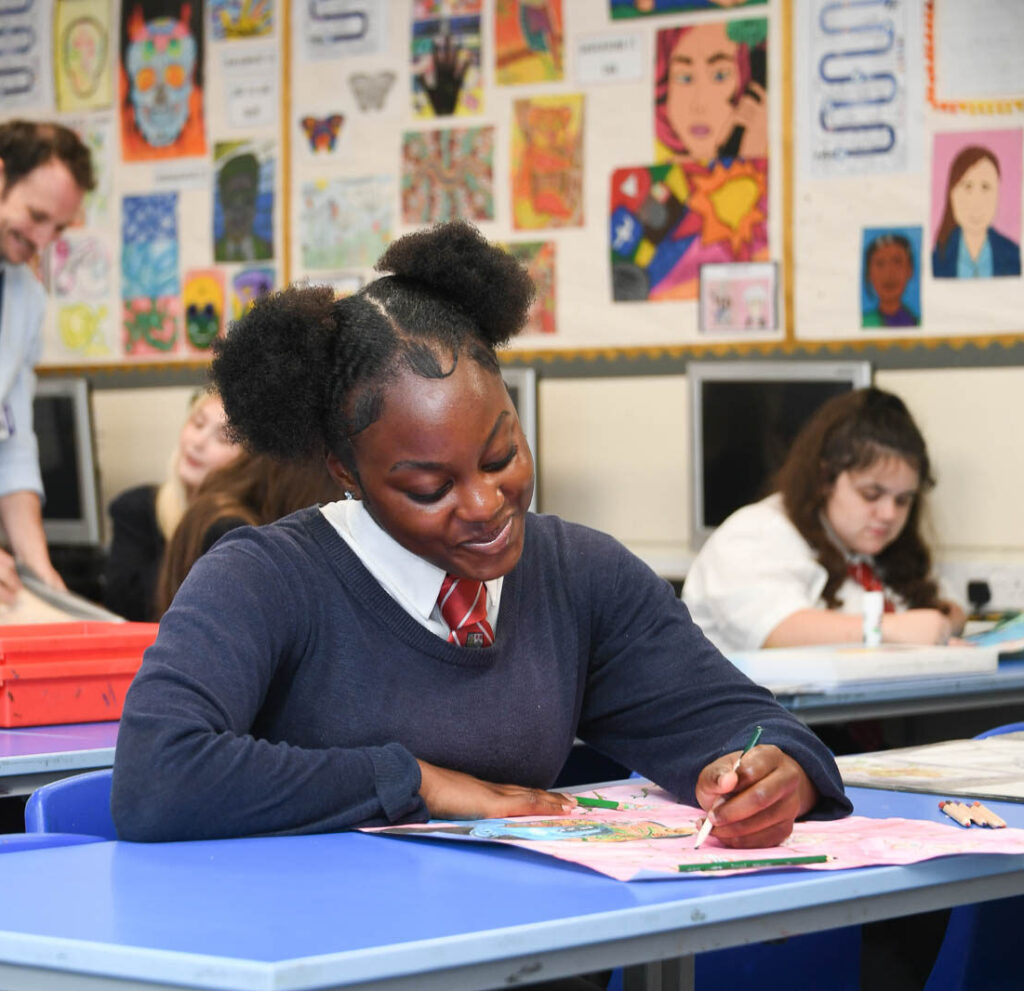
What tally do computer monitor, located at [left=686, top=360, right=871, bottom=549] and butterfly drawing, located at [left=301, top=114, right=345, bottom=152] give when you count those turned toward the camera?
2

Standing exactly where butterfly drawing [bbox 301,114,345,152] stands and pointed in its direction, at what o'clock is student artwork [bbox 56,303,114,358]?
The student artwork is roughly at 4 o'clock from the butterfly drawing.

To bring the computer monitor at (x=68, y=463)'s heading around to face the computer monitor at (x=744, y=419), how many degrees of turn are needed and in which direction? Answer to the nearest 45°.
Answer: approximately 45° to its left

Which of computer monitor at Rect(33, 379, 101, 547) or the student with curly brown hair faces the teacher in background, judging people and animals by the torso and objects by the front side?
the computer monitor

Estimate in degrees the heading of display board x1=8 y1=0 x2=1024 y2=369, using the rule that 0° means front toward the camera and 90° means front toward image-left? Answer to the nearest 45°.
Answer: approximately 0°

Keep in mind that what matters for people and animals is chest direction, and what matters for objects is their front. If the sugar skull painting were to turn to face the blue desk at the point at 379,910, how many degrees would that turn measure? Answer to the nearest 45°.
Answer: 0° — it already faces it

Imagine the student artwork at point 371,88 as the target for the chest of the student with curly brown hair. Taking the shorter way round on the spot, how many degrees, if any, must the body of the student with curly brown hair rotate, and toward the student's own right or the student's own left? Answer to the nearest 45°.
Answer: approximately 180°
